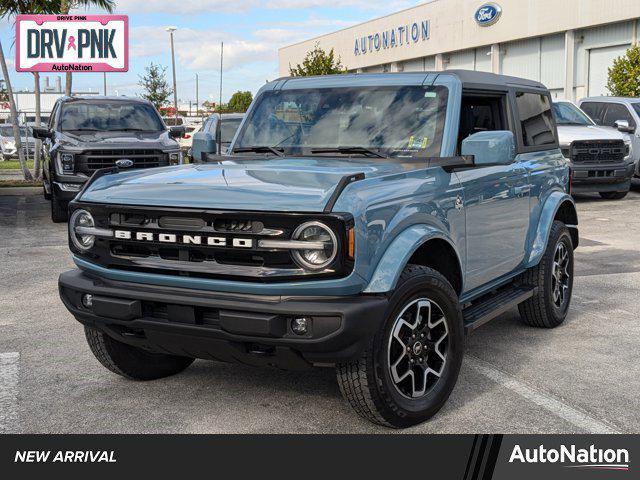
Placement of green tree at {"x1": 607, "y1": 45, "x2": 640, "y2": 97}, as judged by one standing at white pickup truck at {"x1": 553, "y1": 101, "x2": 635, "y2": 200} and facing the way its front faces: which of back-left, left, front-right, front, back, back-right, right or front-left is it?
back-left

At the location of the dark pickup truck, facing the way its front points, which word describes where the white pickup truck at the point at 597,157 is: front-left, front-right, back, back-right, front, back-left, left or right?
left

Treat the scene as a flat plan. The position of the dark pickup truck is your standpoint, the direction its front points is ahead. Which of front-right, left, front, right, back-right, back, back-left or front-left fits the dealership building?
back-left

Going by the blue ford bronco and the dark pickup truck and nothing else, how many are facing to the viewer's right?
0

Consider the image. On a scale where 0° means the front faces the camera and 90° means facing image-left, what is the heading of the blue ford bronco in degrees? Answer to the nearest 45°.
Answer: approximately 45°

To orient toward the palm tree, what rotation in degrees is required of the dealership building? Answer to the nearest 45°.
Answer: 0° — it already faces it

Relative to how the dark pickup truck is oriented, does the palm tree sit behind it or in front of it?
behind

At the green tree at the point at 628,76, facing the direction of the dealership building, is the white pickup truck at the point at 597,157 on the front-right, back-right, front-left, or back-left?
back-left

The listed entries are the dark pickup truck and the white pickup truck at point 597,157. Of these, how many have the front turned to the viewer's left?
0

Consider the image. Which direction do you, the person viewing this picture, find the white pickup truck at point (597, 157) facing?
facing the viewer and to the right of the viewer

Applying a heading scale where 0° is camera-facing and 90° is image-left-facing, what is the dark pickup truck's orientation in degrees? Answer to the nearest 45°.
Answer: approximately 0°
